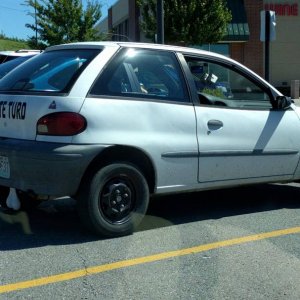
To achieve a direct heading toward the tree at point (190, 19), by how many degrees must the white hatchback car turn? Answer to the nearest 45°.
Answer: approximately 45° to its left

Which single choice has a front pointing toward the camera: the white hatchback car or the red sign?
the red sign

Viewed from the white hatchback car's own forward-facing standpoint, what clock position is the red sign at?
The red sign is roughly at 11 o'clock from the white hatchback car.

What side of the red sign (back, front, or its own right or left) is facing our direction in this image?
front

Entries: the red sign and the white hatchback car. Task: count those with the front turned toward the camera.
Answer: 1

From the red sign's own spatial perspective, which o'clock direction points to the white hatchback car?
The white hatchback car is roughly at 12 o'clock from the red sign.

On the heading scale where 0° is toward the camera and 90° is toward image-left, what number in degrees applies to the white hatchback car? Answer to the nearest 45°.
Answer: approximately 225°

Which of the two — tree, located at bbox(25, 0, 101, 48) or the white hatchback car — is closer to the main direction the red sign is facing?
the white hatchback car

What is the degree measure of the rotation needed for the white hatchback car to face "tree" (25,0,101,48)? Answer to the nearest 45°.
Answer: approximately 45° to its left
